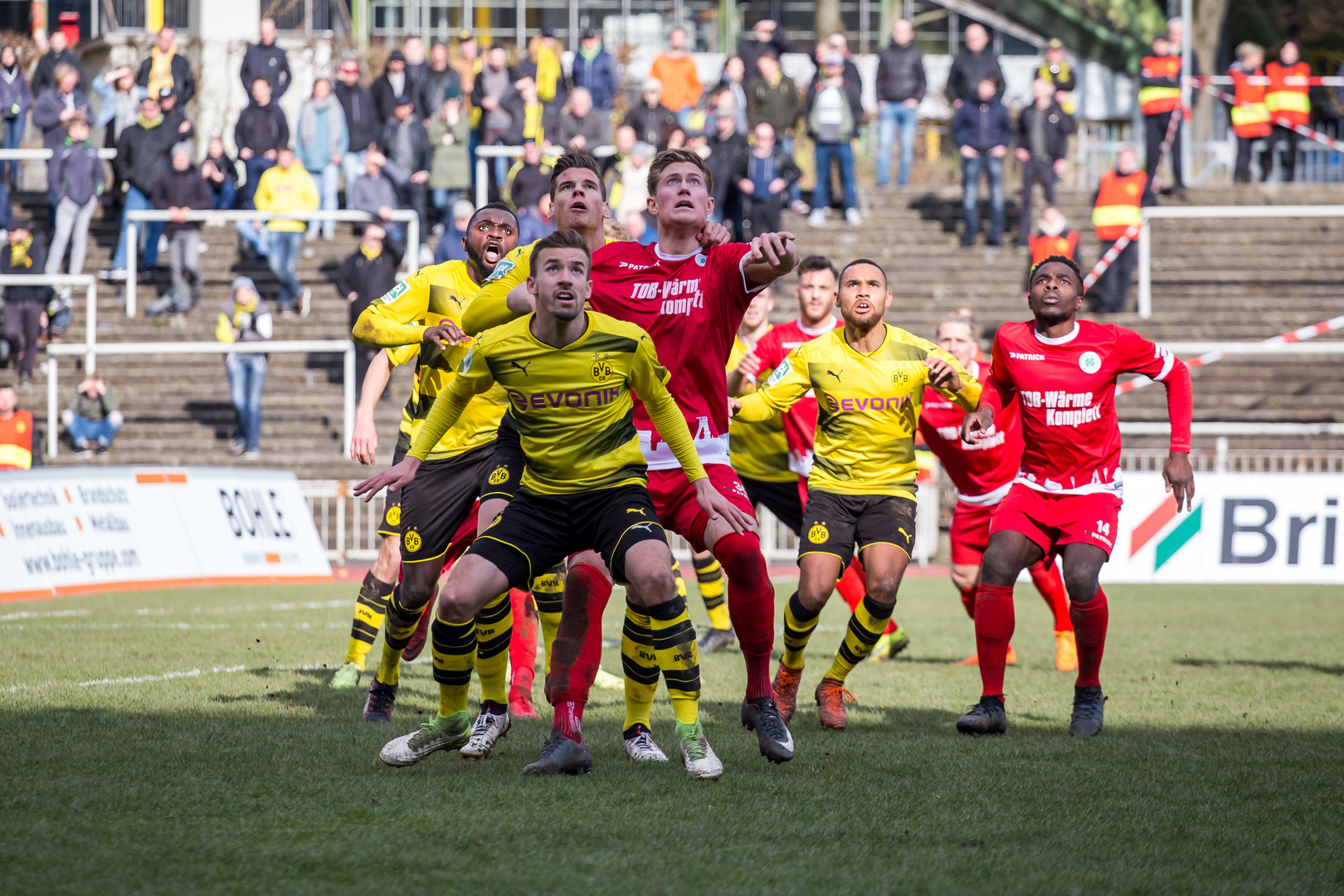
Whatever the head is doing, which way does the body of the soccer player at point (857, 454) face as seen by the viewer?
toward the camera

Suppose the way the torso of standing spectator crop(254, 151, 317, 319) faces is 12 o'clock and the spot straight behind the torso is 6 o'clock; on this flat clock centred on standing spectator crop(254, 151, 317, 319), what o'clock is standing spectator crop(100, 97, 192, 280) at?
standing spectator crop(100, 97, 192, 280) is roughly at 4 o'clock from standing spectator crop(254, 151, 317, 319).

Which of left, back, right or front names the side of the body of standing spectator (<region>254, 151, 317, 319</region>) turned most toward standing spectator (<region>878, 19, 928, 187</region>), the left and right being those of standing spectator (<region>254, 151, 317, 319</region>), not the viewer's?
left

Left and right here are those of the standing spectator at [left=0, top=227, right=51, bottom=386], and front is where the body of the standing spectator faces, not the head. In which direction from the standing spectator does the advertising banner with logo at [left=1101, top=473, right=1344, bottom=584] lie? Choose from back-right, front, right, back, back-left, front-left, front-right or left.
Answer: front-left

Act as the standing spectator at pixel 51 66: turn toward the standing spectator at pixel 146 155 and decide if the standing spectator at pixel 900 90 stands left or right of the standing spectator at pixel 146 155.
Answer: left

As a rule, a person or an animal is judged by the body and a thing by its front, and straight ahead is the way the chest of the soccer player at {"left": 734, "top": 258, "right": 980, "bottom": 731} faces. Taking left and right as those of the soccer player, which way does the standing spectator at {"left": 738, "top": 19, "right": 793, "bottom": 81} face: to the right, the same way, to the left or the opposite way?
the same way

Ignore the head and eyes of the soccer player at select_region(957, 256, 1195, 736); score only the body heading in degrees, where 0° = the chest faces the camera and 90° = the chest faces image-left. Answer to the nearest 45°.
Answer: approximately 0°

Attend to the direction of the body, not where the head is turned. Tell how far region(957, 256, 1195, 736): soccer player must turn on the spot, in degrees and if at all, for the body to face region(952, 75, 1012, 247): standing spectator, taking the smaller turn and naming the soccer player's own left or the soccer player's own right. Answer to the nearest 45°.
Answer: approximately 180°

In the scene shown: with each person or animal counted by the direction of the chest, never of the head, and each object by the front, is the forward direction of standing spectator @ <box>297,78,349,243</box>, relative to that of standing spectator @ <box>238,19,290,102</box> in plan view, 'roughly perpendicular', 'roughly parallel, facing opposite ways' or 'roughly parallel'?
roughly parallel

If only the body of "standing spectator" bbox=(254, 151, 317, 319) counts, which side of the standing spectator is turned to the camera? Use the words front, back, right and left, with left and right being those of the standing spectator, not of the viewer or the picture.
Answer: front

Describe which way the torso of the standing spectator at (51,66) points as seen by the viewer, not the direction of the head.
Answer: toward the camera

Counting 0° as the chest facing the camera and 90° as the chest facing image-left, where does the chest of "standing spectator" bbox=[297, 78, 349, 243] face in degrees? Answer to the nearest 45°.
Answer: approximately 0°

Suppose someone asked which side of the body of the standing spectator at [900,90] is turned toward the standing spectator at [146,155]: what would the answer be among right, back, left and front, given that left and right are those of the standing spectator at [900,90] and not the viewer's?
right

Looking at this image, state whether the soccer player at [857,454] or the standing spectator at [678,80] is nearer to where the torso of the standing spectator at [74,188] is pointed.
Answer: the soccer player

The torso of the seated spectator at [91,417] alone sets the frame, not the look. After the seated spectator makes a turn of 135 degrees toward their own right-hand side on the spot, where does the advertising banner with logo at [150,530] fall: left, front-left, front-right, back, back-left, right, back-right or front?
back-left

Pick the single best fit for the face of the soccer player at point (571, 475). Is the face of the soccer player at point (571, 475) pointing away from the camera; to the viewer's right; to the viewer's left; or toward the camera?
toward the camera

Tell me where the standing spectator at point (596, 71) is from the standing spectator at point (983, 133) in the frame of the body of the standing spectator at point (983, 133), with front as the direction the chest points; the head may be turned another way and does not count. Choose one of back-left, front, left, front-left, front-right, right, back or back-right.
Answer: right

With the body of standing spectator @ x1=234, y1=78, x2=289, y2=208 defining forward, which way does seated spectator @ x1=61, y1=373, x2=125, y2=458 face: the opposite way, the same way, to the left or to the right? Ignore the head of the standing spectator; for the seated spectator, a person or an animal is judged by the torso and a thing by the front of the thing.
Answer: the same way

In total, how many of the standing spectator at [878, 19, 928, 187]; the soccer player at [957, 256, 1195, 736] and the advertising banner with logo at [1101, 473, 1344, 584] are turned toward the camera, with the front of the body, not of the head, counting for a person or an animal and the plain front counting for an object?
3

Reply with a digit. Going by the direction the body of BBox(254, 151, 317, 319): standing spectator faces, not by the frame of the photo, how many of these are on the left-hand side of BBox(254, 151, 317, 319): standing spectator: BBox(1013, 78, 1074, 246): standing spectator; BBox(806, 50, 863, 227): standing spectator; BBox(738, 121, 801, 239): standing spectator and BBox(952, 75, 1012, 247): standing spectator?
4

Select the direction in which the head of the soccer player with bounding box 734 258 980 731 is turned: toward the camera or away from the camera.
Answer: toward the camera
